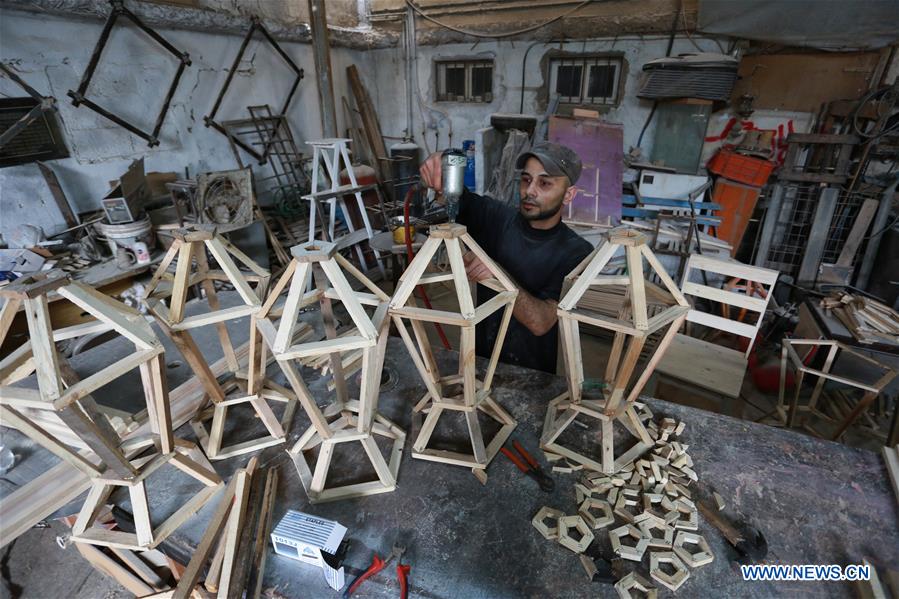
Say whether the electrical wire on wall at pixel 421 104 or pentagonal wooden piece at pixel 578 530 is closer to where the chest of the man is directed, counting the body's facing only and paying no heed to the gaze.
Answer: the pentagonal wooden piece

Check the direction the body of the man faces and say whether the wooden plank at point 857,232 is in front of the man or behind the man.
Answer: behind

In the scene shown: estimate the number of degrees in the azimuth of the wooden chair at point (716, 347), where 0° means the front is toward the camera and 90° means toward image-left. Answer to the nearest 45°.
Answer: approximately 45°

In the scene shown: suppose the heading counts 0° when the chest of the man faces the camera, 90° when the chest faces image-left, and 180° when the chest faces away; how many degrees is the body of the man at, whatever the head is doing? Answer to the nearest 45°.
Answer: approximately 45°

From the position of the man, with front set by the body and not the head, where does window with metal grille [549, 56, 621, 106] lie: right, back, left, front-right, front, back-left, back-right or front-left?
back-right

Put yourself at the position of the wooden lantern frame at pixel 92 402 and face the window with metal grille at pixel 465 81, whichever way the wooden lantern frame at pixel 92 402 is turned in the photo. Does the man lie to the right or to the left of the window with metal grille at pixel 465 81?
right

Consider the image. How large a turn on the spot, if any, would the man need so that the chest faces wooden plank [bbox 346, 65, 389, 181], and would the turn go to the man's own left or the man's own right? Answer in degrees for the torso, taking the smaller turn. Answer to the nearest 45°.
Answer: approximately 90° to the man's own right
